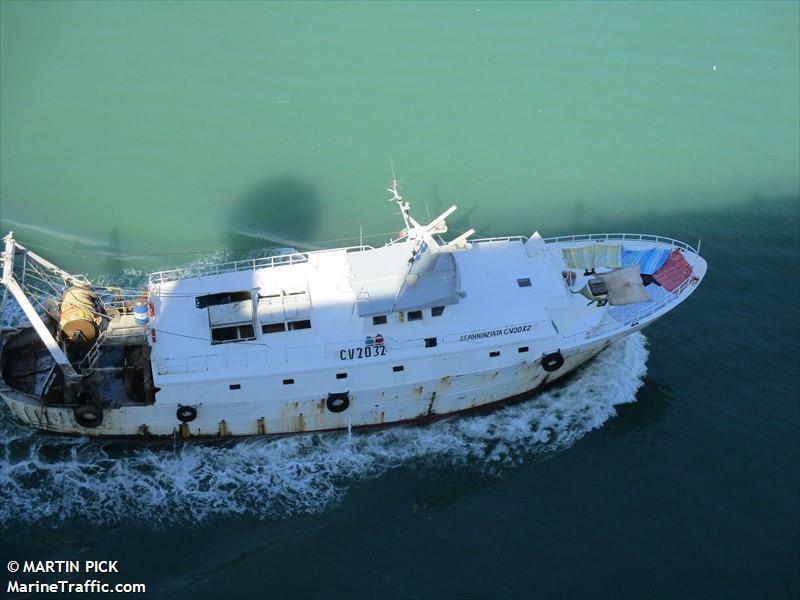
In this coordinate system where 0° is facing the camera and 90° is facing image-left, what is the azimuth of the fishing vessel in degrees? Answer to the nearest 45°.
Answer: approximately 270°
